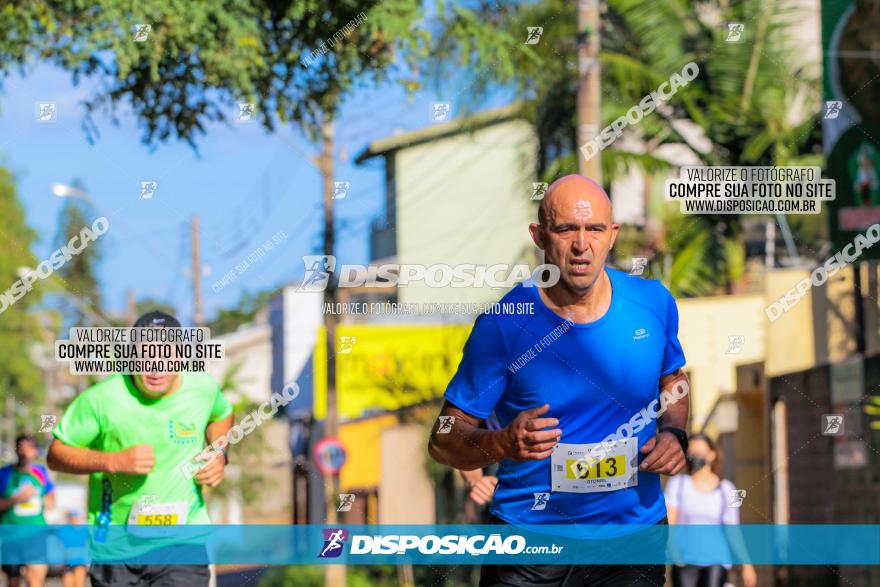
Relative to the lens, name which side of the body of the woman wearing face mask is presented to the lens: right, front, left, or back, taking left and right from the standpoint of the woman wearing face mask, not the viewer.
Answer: front

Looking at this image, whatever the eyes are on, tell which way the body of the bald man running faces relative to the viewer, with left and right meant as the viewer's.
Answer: facing the viewer

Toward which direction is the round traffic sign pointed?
toward the camera

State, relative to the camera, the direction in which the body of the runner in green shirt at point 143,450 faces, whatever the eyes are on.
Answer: toward the camera

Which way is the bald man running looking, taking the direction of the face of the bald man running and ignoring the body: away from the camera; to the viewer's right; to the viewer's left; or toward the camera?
toward the camera

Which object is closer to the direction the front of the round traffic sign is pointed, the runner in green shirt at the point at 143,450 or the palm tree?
the runner in green shirt

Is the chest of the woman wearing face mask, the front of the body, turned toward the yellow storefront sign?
no

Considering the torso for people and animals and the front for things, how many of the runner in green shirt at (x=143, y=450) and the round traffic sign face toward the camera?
2

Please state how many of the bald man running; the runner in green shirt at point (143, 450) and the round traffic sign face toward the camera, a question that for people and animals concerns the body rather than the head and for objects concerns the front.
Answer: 3

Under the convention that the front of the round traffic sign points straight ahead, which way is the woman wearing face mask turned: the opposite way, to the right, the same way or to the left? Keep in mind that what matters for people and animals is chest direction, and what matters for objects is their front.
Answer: the same way

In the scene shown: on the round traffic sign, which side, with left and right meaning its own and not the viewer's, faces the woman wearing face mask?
front

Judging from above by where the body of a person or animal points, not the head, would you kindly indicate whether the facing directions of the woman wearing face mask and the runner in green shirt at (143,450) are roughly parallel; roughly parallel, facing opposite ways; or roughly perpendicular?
roughly parallel

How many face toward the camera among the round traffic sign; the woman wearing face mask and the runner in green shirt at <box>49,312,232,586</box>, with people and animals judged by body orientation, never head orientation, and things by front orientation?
3

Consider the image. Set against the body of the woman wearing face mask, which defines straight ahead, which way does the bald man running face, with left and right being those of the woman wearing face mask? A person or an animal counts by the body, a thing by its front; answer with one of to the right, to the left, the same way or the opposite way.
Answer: the same way

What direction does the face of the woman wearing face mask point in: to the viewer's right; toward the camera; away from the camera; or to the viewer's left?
toward the camera
